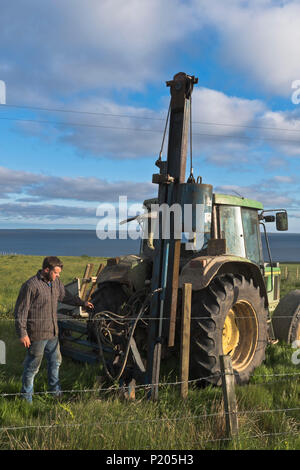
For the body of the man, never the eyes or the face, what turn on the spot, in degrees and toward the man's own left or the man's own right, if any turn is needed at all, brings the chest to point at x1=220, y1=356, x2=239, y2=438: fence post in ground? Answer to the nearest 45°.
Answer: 0° — they already face it

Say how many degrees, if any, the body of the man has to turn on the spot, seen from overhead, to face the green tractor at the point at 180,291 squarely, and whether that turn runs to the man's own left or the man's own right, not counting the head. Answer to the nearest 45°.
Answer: approximately 45° to the man's own left

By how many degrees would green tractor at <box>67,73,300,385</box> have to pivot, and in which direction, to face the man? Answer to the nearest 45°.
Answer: approximately 135° to its left

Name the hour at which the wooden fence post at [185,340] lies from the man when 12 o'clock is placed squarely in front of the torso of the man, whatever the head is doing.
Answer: The wooden fence post is roughly at 11 o'clock from the man.

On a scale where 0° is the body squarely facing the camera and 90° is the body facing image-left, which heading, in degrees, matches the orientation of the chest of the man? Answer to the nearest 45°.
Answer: approximately 315°

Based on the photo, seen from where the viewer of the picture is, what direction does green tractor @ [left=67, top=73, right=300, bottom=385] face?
facing away from the viewer and to the right of the viewer
